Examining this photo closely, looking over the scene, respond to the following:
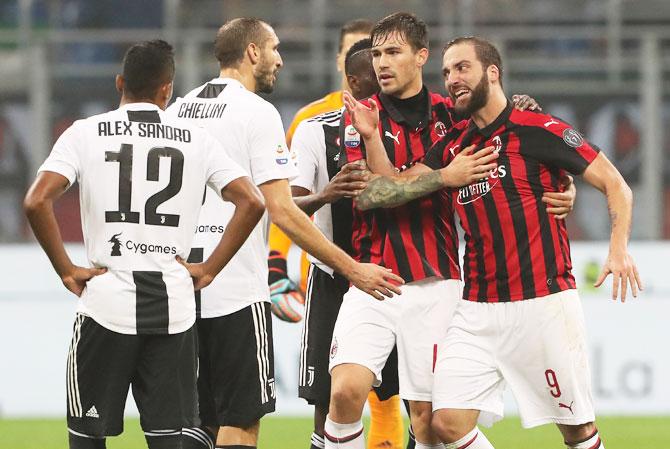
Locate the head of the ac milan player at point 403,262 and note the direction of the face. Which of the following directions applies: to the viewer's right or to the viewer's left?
to the viewer's left

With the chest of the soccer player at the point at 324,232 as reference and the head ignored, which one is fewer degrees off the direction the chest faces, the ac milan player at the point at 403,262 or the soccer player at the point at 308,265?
the ac milan player

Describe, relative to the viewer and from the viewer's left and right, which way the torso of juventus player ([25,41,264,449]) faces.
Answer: facing away from the viewer

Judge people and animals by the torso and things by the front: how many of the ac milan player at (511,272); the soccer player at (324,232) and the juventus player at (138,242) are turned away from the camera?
1

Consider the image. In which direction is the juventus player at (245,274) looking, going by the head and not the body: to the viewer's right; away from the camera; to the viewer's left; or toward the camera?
to the viewer's right

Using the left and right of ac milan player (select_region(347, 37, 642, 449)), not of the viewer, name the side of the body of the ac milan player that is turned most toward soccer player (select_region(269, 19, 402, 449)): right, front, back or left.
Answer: right

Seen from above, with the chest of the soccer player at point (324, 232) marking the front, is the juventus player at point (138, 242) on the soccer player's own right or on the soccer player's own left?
on the soccer player's own right

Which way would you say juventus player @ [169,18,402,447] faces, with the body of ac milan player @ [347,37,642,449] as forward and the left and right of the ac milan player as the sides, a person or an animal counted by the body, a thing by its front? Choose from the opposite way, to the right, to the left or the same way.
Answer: the opposite way

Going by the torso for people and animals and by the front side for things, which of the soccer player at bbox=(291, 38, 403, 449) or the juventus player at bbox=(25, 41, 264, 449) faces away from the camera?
the juventus player

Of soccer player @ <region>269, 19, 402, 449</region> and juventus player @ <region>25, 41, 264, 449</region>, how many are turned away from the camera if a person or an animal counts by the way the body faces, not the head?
1
